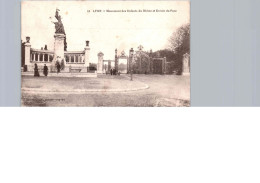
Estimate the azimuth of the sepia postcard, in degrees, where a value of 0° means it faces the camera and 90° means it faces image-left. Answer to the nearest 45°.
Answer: approximately 0°
